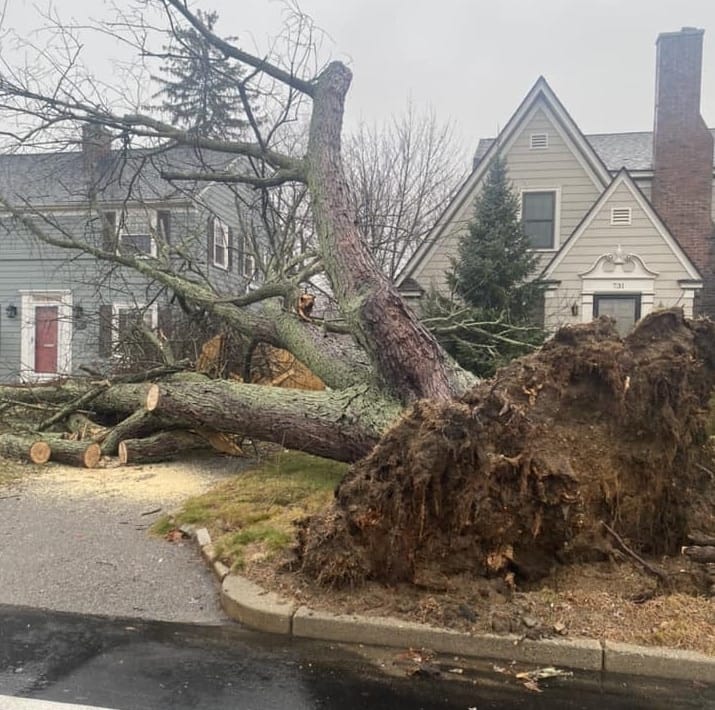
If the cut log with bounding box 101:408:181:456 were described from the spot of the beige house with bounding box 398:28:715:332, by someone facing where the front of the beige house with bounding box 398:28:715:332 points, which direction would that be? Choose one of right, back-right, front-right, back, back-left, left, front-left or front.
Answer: front-right

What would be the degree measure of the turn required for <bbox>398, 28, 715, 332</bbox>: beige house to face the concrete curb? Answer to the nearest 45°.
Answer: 0° — it already faces it

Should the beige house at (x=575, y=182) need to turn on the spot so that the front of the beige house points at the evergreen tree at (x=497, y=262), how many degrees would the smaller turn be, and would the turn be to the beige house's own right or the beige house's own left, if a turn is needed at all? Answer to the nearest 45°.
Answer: approximately 45° to the beige house's own right

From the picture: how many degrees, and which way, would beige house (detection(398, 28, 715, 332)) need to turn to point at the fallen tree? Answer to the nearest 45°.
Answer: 0° — it already faces it

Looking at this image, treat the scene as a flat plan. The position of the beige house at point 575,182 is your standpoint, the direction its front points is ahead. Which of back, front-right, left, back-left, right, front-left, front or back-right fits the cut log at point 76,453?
front-right

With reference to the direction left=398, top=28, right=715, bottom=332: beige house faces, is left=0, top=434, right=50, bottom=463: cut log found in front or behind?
in front

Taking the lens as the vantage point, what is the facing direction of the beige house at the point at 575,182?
facing the viewer

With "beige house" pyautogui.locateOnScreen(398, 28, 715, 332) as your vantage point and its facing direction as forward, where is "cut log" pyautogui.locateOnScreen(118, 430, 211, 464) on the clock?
The cut log is roughly at 1 o'clock from the beige house.

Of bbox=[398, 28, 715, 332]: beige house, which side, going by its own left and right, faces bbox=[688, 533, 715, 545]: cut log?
front

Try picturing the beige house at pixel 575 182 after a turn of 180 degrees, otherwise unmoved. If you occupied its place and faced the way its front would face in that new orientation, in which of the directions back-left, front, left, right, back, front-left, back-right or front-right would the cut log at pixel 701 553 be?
back
